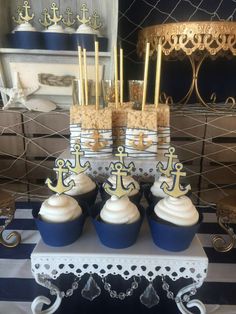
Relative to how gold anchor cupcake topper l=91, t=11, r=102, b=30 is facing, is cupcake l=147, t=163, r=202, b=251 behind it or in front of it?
in front

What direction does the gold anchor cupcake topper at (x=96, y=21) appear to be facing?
toward the camera

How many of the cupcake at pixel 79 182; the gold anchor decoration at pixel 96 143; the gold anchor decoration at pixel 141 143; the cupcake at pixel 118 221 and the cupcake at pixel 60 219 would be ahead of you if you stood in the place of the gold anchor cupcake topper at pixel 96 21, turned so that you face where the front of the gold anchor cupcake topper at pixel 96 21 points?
5

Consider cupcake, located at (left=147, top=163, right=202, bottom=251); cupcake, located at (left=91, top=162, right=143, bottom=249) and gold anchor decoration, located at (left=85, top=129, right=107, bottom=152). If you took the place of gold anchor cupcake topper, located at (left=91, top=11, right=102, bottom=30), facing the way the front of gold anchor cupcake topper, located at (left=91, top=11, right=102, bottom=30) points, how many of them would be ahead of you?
3

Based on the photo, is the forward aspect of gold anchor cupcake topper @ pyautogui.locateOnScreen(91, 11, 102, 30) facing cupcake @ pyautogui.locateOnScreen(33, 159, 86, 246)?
yes

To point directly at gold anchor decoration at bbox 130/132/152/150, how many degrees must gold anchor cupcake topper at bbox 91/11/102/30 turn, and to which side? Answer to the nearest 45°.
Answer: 0° — it already faces it

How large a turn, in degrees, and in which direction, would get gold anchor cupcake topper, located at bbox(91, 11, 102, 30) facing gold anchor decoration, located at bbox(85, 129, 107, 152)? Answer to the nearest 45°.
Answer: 0° — it already faces it

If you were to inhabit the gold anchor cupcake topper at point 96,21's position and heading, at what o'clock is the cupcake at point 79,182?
The cupcake is roughly at 12 o'clock from the gold anchor cupcake topper.
